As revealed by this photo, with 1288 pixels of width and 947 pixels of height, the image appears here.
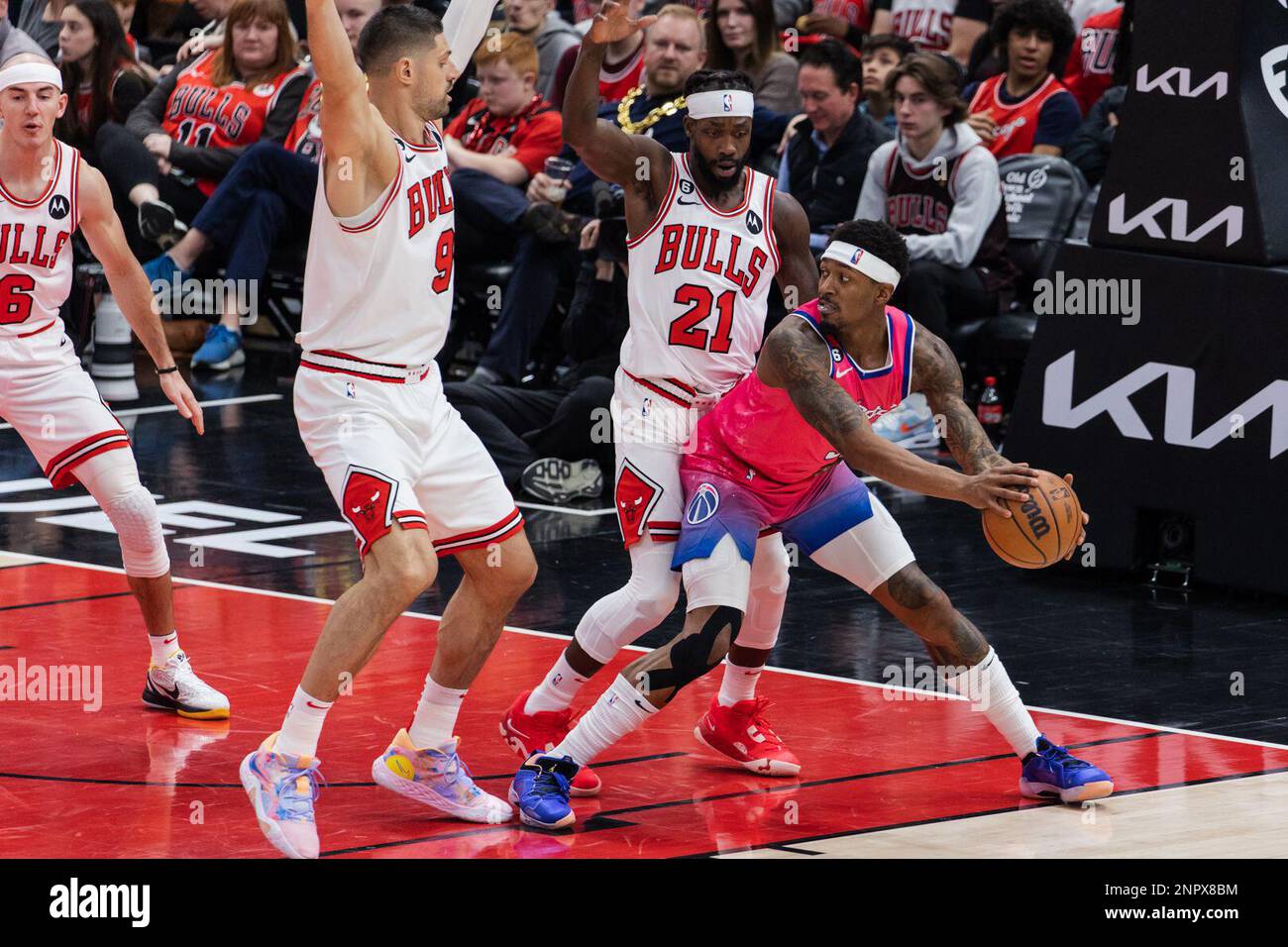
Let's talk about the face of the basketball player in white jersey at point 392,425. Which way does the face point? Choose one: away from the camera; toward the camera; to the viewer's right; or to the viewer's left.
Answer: to the viewer's right

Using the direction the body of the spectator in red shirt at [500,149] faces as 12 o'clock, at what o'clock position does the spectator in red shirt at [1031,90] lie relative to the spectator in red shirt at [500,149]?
the spectator in red shirt at [1031,90] is roughly at 8 o'clock from the spectator in red shirt at [500,149].

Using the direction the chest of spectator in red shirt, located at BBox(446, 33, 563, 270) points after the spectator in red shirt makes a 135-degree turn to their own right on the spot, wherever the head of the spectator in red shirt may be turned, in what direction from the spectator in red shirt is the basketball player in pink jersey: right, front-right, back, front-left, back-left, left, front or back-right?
back

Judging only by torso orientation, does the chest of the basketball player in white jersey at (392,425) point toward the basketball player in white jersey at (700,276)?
no

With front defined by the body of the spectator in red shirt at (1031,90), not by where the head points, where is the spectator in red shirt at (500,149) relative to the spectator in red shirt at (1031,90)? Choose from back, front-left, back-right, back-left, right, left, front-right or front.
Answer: front-right

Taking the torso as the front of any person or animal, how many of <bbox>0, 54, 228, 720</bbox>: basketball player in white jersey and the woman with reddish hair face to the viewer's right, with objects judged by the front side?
0

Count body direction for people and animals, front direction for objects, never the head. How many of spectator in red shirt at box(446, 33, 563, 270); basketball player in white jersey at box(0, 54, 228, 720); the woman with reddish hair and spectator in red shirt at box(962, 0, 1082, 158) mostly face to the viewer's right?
0

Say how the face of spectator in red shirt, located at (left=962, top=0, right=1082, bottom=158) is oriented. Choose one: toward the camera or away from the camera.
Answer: toward the camera

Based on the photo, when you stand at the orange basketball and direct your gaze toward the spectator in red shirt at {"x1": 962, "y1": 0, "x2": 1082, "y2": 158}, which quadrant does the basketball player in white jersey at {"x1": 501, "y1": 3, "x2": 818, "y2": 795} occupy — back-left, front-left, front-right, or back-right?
front-left

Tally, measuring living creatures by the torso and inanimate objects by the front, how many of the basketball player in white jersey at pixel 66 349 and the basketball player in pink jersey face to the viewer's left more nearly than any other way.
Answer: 0

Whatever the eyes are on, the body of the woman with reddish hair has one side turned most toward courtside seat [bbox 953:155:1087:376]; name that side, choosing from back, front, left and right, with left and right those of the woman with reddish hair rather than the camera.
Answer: left

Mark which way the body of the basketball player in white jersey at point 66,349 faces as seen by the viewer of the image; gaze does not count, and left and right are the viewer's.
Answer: facing the viewer

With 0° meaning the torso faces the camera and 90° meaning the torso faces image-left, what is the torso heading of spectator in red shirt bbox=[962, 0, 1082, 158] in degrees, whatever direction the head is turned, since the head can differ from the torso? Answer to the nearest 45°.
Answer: approximately 45°

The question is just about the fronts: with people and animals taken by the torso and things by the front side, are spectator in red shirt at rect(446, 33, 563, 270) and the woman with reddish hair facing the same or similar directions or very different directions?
same or similar directions

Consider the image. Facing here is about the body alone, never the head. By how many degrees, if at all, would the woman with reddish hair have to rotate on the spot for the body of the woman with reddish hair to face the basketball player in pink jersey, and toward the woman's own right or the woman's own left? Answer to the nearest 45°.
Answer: approximately 45° to the woman's own left

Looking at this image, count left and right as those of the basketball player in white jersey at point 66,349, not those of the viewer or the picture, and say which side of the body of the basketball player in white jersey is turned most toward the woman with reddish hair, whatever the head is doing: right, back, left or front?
back

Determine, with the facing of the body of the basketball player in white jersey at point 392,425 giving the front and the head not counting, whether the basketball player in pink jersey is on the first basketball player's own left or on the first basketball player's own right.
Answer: on the first basketball player's own left

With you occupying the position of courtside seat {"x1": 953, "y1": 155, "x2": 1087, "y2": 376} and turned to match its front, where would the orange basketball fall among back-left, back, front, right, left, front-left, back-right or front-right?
front-left

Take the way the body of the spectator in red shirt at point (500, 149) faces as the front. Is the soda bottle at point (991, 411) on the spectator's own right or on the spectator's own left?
on the spectator's own left

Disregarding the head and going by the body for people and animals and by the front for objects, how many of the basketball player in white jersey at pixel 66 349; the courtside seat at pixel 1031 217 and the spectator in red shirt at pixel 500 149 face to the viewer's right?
0
